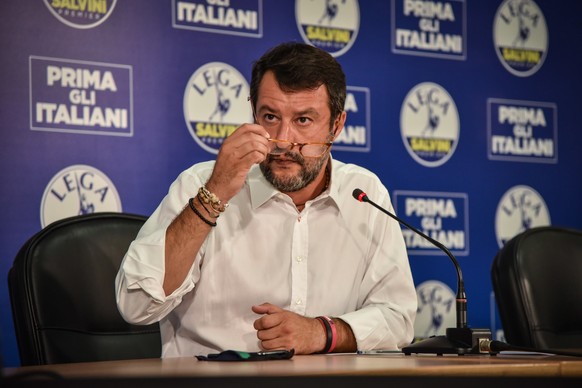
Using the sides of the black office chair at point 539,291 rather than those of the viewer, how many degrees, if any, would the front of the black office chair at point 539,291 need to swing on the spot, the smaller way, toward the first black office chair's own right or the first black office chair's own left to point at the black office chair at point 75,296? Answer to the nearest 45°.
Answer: approximately 90° to the first black office chair's own right

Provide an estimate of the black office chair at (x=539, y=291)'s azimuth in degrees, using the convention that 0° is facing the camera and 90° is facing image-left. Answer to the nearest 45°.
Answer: approximately 315°

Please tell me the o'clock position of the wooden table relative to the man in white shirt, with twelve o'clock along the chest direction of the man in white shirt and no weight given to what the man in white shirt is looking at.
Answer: The wooden table is roughly at 12 o'clock from the man in white shirt.

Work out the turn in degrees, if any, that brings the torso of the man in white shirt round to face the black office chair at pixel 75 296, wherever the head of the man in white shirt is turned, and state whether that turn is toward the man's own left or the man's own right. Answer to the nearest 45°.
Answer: approximately 90° to the man's own right
